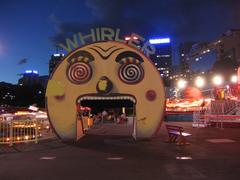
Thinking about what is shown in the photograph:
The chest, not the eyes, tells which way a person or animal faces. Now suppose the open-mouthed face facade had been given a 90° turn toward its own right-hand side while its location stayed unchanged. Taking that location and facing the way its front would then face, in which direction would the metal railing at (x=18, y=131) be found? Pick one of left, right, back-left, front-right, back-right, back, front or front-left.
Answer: front

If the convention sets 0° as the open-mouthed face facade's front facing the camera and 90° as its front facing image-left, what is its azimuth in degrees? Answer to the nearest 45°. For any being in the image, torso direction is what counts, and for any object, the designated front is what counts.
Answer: approximately 0°
